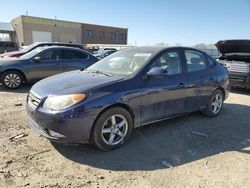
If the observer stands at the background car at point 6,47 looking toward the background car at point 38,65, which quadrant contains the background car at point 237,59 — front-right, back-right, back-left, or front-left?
front-left

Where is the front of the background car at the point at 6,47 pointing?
to the viewer's left

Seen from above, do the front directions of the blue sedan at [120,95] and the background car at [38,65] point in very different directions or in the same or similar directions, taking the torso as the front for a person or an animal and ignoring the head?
same or similar directions

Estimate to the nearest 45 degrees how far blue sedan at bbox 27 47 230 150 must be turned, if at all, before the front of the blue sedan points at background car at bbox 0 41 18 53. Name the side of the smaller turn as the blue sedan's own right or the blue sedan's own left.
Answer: approximately 90° to the blue sedan's own right

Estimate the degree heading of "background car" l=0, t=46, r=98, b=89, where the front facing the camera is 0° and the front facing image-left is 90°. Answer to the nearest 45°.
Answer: approximately 90°

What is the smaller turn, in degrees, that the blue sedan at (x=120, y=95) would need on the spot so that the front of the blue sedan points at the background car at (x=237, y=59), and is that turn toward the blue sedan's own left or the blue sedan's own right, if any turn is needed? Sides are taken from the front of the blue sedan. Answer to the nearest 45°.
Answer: approximately 180°

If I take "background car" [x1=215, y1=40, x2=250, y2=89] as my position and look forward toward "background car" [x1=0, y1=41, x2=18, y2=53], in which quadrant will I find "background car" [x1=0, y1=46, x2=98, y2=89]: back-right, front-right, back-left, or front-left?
front-left

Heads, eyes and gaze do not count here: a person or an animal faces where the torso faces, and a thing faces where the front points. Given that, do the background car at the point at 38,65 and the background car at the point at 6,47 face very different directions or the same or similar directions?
same or similar directions

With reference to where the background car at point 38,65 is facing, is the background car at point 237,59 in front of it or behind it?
behind

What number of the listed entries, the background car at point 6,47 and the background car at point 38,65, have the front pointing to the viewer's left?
2

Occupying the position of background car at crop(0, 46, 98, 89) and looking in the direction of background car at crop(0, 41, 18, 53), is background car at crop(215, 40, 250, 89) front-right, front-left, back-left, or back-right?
back-right

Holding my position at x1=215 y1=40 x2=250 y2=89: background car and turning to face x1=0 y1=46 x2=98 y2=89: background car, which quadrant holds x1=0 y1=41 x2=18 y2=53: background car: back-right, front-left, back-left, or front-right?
front-right

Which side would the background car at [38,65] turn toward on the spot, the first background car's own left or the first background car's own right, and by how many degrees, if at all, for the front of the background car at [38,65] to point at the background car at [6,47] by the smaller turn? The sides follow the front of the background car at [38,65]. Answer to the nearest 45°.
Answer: approximately 90° to the first background car's own right

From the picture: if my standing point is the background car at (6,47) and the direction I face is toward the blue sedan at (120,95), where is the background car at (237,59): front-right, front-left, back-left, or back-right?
front-left
